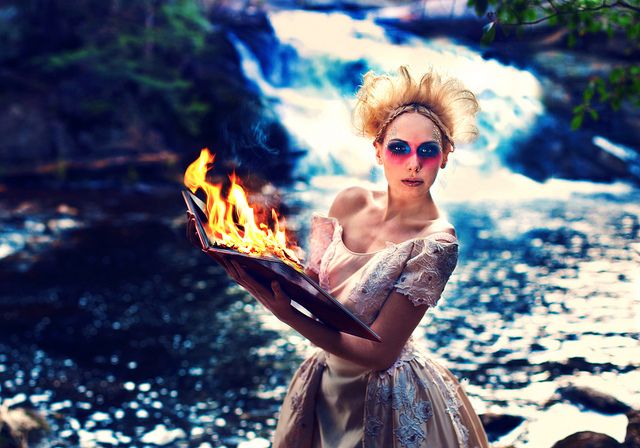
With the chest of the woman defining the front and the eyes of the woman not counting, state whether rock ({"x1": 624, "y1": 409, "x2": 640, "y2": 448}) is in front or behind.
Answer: behind

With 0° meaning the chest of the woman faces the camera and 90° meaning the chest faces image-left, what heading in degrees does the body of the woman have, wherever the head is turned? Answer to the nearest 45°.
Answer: approximately 45°

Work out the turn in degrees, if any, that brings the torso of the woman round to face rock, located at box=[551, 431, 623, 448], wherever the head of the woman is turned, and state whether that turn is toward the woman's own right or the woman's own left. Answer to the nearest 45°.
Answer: approximately 180°

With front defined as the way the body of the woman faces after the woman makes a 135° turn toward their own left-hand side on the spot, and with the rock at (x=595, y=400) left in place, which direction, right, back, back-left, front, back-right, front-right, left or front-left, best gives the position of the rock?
front-left
